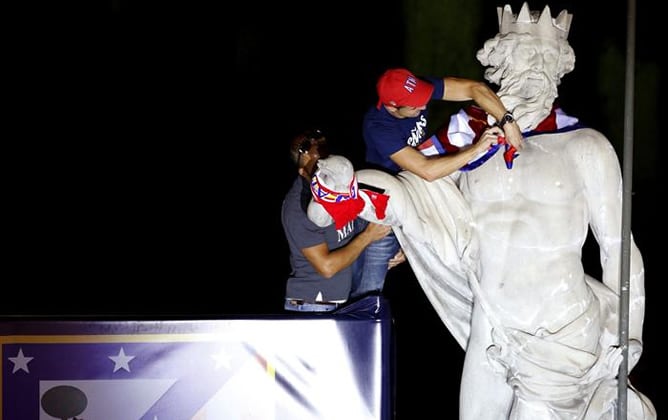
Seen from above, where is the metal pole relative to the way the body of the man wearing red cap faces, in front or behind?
in front

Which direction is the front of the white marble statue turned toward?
toward the camera

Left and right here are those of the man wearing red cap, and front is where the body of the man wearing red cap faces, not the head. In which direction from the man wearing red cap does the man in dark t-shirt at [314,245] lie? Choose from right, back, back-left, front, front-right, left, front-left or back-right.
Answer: back

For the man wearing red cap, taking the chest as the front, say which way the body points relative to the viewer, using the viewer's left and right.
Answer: facing the viewer and to the right of the viewer

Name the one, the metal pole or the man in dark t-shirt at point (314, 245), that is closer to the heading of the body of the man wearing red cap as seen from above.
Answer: the metal pole

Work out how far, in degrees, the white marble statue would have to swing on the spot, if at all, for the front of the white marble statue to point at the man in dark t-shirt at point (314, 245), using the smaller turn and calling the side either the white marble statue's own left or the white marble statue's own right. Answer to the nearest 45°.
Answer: approximately 135° to the white marble statue's own right
